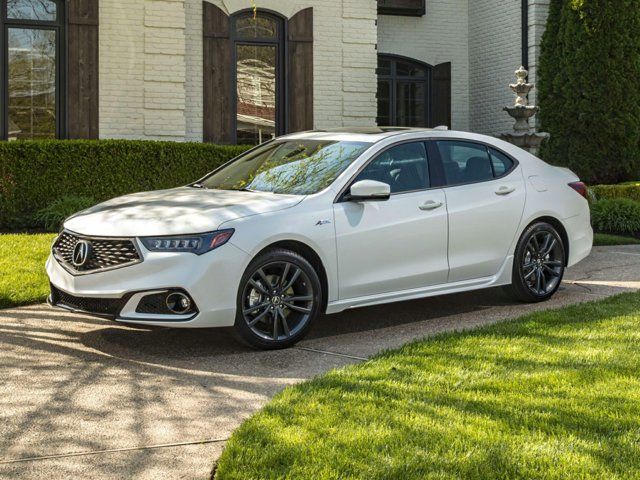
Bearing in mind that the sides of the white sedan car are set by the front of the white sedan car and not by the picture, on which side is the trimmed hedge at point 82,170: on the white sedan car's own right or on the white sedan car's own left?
on the white sedan car's own right

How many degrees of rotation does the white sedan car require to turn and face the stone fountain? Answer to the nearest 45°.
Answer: approximately 135° to its right

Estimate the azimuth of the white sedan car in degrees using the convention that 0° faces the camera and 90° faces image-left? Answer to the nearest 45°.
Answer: approximately 45°

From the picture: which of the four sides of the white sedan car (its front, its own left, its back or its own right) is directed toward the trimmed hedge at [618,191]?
back

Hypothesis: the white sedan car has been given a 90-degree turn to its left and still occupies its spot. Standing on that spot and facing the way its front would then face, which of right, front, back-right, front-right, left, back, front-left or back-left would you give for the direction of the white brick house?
back-left

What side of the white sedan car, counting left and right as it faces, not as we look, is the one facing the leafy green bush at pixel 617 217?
back
